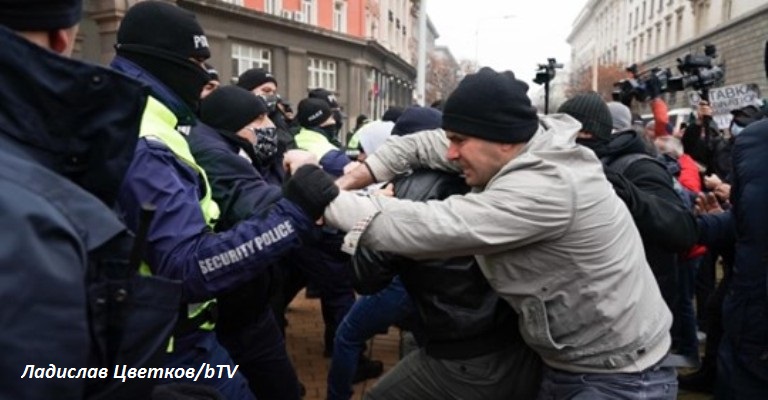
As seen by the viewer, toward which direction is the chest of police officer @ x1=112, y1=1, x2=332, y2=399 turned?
to the viewer's right

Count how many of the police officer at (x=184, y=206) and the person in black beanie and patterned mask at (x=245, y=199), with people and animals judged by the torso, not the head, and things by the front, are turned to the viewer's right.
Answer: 2

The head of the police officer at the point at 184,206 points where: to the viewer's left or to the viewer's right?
to the viewer's right

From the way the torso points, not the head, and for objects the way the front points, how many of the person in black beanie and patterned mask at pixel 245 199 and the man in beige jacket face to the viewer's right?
1

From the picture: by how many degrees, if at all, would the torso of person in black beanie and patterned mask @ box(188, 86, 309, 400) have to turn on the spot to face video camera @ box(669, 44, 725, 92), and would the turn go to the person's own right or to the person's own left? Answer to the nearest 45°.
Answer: approximately 45° to the person's own left

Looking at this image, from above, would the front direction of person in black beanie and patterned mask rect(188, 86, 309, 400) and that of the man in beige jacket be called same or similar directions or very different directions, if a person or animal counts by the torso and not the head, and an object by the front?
very different directions

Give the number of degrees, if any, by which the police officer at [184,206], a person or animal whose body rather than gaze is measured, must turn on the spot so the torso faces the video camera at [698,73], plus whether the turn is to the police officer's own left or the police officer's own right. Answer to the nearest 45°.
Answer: approximately 45° to the police officer's own left

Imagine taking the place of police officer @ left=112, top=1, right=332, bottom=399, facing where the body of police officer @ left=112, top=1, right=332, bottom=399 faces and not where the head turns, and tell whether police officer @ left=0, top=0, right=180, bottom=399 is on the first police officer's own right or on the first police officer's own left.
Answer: on the first police officer's own right

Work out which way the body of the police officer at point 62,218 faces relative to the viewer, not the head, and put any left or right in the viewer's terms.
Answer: facing away from the viewer and to the right of the viewer

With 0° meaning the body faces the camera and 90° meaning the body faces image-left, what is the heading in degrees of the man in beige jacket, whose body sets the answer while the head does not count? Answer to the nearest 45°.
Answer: approximately 90°

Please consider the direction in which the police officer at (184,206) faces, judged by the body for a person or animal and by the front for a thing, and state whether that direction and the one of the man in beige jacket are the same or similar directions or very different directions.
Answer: very different directions

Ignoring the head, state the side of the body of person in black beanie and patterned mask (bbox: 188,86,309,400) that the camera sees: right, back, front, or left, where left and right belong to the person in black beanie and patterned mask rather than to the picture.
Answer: right

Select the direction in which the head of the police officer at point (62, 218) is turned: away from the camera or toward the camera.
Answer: away from the camera

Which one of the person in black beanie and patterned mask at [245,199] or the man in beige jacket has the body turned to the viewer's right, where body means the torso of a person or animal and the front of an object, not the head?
the person in black beanie and patterned mask
